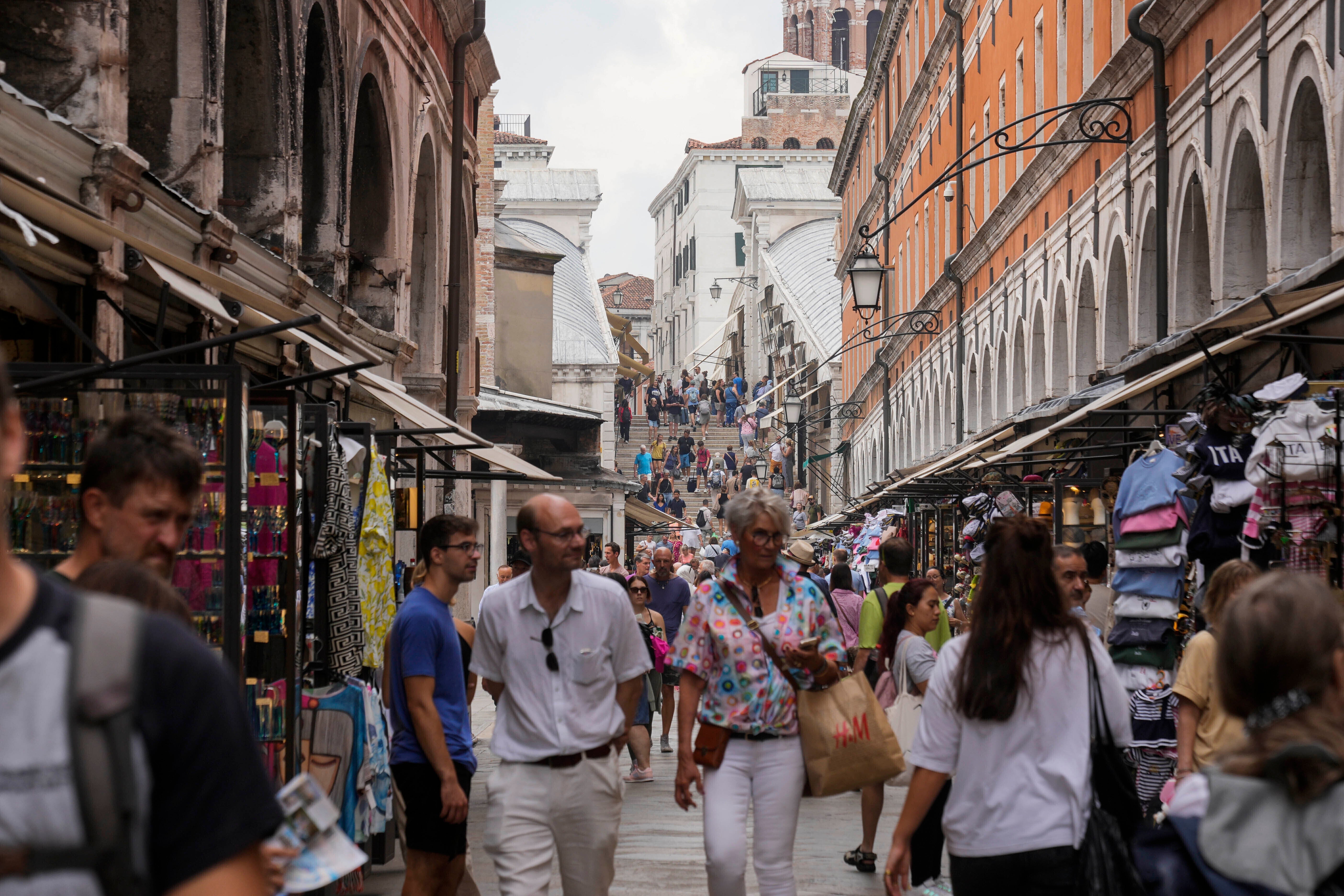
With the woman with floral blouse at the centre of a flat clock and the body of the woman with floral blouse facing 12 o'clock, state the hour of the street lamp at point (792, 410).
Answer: The street lamp is roughly at 6 o'clock from the woman with floral blouse.

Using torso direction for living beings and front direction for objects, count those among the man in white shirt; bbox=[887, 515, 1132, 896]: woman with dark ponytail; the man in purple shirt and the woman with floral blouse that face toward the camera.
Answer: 3

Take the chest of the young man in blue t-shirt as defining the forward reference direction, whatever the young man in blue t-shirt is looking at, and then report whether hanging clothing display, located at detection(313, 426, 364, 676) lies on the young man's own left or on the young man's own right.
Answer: on the young man's own left

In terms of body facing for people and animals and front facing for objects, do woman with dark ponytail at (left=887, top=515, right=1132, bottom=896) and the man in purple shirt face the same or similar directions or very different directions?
very different directions

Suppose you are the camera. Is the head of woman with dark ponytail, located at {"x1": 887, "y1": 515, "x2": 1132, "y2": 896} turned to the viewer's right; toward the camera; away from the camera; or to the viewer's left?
away from the camera

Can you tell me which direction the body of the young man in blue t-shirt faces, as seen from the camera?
to the viewer's right

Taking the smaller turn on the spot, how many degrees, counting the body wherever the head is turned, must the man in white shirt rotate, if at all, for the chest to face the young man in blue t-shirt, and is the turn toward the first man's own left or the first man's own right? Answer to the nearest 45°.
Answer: approximately 135° to the first man's own right

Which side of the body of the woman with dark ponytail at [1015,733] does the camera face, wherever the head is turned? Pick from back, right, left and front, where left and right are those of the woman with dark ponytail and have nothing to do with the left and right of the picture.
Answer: back

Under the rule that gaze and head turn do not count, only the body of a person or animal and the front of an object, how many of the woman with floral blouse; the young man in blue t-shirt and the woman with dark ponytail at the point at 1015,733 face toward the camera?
1

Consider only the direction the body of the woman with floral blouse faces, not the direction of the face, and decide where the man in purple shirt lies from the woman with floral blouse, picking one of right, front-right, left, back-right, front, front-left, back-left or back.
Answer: back

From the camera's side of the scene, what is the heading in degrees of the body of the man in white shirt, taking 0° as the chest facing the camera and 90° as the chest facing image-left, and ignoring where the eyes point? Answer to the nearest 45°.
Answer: approximately 0°

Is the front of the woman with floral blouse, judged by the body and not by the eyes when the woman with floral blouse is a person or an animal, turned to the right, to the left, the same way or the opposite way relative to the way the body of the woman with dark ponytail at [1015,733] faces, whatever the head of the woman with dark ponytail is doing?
the opposite way

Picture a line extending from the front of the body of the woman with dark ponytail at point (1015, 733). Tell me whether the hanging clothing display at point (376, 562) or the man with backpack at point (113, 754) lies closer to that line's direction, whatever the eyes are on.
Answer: the hanging clothing display

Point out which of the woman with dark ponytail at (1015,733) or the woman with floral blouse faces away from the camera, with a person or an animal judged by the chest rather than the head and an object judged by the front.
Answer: the woman with dark ponytail
